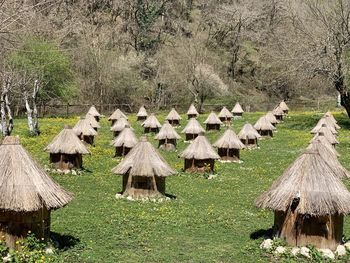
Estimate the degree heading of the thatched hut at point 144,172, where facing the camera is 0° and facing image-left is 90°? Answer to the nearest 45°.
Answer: approximately 0°

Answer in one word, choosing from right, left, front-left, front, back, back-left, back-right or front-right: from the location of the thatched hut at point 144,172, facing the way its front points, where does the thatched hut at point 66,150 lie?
back-right

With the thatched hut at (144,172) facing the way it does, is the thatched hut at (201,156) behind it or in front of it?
behind

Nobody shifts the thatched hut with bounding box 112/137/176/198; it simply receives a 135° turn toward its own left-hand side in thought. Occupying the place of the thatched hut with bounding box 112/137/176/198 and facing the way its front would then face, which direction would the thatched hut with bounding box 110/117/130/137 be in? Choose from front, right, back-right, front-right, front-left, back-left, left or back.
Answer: front-left

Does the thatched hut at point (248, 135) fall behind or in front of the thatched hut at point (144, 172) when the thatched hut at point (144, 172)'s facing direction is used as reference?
behind

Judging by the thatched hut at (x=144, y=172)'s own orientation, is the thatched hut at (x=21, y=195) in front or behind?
in front

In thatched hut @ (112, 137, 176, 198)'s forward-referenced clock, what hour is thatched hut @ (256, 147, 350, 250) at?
thatched hut @ (256, 147, 350, 250) is roughly at 11 o'clock from thatched hut @ (112, 137, 176, 198).

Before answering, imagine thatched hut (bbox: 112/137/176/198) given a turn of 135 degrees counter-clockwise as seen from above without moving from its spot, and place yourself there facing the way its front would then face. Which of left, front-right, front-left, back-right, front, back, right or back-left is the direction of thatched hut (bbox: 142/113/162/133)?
front-left

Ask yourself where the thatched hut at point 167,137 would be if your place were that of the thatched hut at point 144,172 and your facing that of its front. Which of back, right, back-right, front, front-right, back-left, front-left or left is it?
back

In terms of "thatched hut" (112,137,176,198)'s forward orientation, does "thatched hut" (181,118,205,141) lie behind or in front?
behind

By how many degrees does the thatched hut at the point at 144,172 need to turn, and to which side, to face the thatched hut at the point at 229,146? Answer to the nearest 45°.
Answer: approximately 135° to its left

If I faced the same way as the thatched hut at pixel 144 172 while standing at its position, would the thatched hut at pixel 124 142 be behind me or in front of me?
behind
